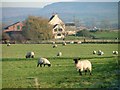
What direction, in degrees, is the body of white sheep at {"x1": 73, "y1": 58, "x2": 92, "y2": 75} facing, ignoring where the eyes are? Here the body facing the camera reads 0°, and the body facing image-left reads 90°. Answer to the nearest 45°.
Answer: approximately 45°
